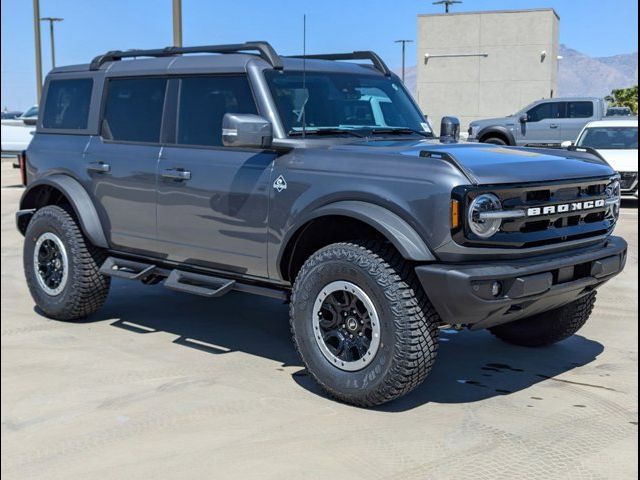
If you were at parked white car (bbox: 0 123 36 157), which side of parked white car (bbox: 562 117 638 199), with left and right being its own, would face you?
right

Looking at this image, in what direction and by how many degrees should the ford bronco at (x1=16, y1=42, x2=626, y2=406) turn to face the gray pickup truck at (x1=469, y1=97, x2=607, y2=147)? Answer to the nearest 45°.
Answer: approximately 135° to its left

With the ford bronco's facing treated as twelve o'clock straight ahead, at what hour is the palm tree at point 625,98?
The palm tree is roughly at 8 o'clock from the ford bronco.

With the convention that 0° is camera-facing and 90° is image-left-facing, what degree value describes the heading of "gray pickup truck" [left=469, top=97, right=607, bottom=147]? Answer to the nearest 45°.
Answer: approximately 90°

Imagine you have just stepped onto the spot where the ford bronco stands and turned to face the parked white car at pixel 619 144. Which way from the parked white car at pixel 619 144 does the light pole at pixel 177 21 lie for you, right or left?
left

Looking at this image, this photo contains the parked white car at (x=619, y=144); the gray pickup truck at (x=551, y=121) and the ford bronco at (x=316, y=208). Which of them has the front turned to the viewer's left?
the gray pickup truck

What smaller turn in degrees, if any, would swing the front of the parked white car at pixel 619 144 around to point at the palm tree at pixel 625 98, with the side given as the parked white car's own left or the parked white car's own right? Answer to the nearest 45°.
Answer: approximately 180°

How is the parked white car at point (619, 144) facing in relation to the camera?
toward the camera

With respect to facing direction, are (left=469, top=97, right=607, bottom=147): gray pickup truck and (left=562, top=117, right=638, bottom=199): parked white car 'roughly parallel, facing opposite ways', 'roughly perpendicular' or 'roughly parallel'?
roughly perpendicular

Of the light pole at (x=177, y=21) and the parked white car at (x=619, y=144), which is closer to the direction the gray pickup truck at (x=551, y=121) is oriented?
the light pole

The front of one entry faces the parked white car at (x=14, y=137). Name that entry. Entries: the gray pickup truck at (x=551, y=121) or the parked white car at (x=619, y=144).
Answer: the gray pickup truck

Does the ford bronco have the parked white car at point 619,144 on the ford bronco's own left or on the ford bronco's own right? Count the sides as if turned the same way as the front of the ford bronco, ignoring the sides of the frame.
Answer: on the ford bronco's own left

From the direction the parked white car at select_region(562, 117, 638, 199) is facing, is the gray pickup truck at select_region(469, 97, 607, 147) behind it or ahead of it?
behind

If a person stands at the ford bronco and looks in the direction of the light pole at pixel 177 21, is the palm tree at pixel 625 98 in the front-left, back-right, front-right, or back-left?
front-right

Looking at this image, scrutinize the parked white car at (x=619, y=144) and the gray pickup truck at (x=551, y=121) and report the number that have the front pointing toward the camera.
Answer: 1

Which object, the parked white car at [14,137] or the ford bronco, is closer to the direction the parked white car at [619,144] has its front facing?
the ford bronco
